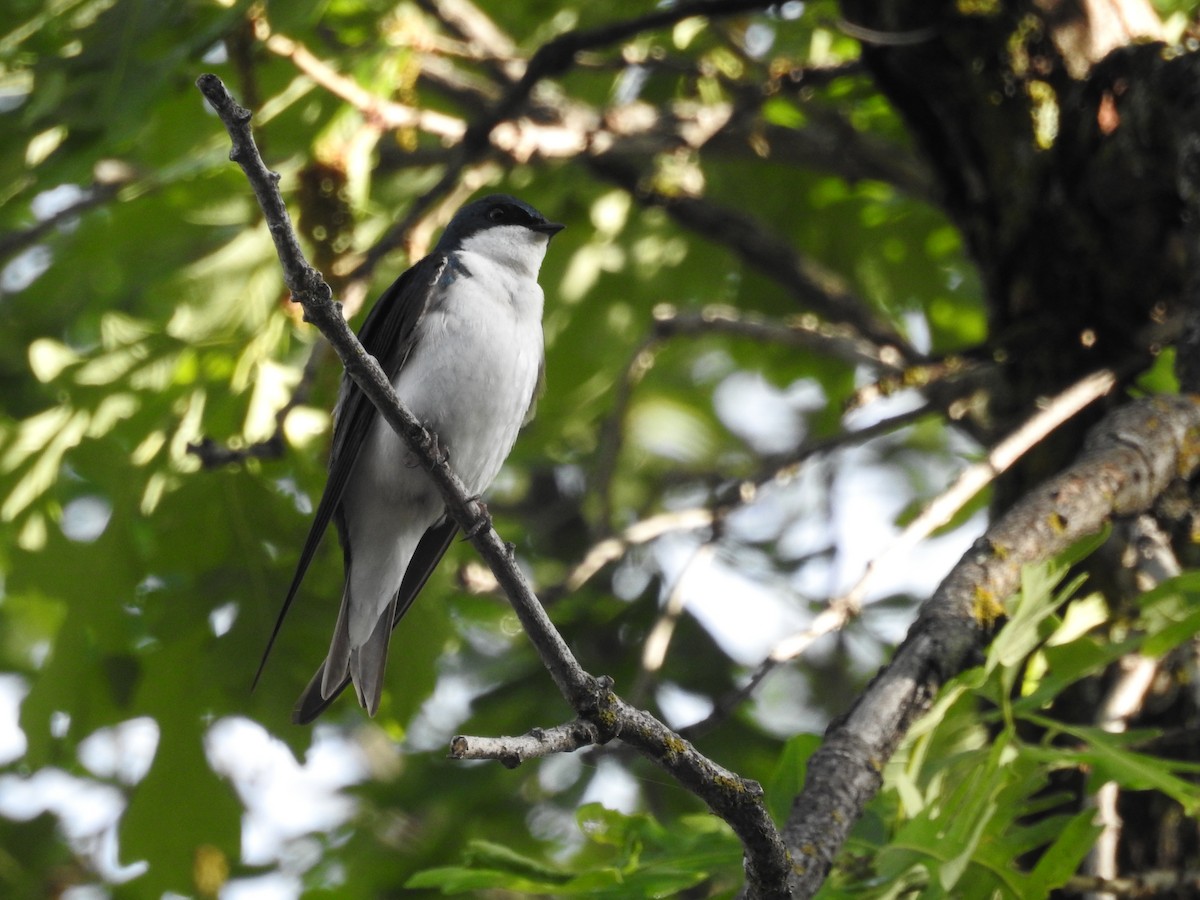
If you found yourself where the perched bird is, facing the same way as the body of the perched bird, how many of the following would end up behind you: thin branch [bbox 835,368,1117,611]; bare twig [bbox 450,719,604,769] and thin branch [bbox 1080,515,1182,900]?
0

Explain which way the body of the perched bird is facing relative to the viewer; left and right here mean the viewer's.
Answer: facing the viewer and to the right of the viewer
